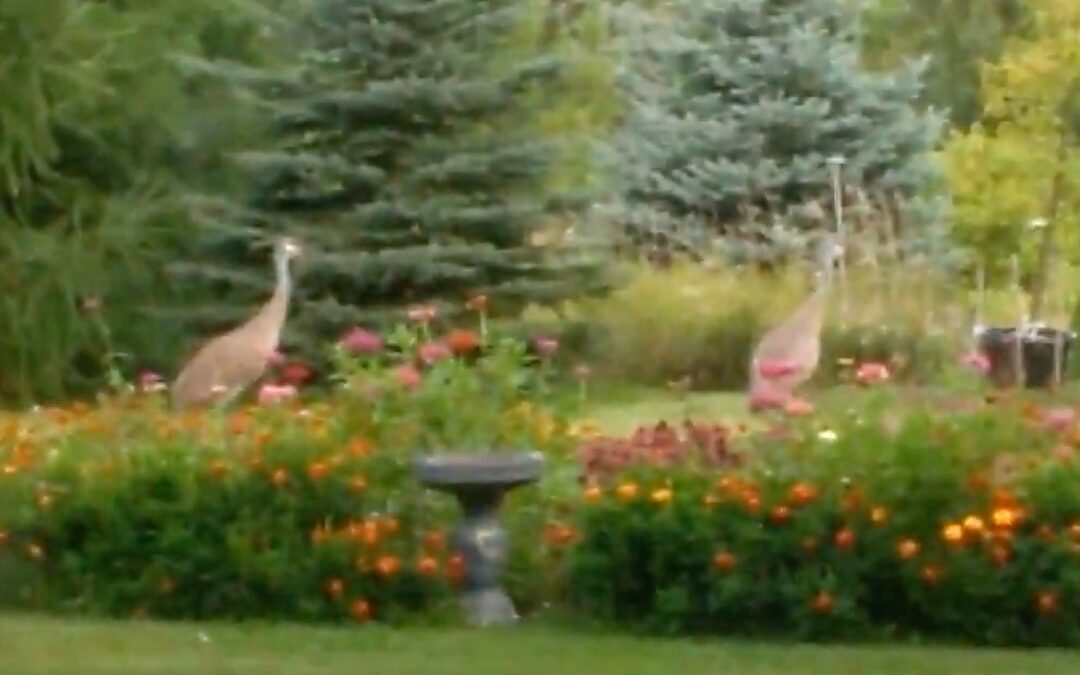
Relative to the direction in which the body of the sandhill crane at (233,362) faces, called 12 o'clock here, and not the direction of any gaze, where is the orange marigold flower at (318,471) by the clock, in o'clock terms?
The orange marigold flower is roughly at 3 o'clock from the sandhill crane.

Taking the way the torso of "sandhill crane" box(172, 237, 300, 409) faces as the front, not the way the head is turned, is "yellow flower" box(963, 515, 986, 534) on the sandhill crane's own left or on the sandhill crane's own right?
on the sandhill crane's own right

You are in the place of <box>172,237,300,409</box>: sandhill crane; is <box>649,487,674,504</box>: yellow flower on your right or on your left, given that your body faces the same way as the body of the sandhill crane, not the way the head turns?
on your right

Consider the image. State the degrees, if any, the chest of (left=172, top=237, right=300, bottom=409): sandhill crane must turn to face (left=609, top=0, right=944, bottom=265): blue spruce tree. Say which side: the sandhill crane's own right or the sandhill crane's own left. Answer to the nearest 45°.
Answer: approximately 45° to the sandhill crane's own left

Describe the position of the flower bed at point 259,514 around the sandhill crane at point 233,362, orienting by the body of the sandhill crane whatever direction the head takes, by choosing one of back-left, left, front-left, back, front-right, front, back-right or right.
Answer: right

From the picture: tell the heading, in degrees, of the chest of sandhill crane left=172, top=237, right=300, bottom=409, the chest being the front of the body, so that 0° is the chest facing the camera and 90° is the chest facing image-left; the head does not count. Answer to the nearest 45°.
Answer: approximately 270°

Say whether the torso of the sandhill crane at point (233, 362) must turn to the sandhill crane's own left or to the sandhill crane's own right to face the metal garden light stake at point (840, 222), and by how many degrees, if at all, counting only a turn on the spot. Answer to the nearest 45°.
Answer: approximately 45° to the sandhill crane's own left

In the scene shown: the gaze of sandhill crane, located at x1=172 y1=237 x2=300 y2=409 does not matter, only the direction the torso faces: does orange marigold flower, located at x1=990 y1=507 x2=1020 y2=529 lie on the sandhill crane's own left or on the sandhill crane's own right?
on the sandhill crane's own right

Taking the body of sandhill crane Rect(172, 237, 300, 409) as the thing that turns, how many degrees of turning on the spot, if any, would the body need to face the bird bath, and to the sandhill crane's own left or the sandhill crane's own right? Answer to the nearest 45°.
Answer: approximately 90° to the sandhill crane's own right

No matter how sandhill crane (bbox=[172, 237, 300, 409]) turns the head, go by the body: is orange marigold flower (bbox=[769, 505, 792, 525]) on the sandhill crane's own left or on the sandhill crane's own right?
on the sandhill crane's own right

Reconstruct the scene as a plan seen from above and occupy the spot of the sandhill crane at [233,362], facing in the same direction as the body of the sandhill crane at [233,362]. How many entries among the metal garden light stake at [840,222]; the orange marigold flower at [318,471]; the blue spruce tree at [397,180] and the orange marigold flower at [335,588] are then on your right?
2

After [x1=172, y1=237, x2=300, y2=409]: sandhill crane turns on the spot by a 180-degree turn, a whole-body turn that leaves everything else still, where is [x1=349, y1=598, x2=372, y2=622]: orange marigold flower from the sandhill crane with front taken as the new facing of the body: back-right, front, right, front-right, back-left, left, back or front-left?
left

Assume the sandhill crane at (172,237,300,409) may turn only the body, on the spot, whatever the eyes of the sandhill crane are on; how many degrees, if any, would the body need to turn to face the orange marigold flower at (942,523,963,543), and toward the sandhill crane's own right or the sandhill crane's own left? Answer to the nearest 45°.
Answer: approximately 45° to the sandhill crane's own right
